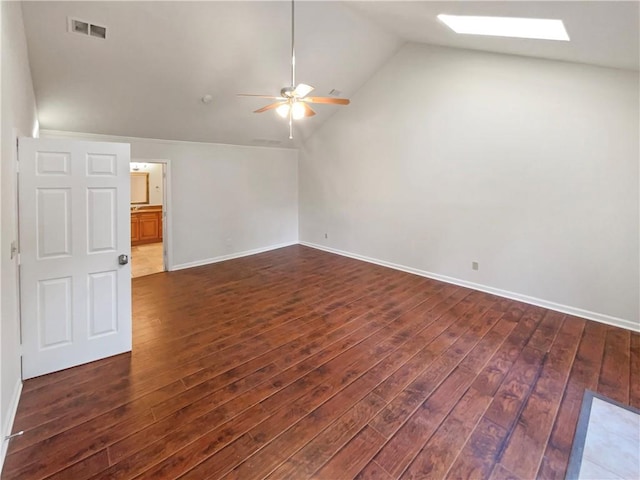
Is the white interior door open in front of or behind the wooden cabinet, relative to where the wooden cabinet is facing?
in front

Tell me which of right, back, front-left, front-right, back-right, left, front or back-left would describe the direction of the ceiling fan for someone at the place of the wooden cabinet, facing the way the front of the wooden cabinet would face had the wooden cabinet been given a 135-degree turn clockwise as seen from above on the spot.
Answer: back-left

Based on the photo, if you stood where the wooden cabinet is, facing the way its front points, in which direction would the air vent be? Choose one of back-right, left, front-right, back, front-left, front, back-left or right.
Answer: front

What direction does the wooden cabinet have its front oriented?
toward the camera
